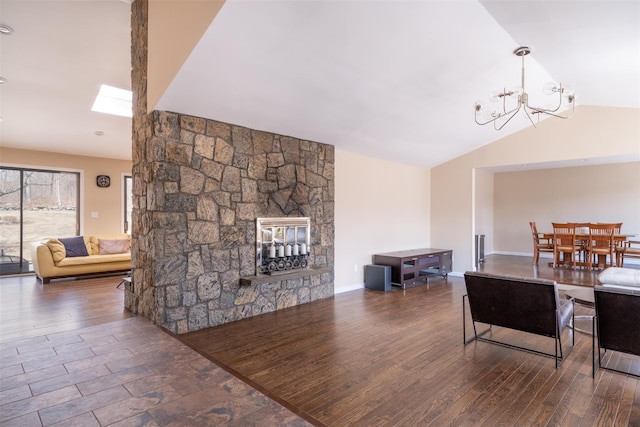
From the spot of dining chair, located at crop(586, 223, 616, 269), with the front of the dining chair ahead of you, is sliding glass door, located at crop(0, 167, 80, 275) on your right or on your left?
on your left

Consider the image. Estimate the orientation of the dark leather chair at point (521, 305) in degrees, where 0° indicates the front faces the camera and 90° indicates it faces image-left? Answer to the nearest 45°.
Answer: approximately 225°

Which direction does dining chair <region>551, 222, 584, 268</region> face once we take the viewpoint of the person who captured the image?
facing away from the viewer and to the right of the viewer

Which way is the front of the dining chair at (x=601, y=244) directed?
away from the camera

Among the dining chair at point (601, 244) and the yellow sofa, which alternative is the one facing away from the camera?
the dining chair

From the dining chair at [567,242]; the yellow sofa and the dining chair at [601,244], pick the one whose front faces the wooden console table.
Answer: the yellow sofa

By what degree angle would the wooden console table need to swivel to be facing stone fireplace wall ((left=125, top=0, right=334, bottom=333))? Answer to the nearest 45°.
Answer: approximately 90° to its right

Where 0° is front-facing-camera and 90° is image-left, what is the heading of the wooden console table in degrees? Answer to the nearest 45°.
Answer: approximately 315°

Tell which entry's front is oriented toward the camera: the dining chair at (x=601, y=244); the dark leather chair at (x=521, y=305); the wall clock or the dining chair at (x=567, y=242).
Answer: the wall clock

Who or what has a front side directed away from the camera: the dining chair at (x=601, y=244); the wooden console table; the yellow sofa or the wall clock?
the dining chair

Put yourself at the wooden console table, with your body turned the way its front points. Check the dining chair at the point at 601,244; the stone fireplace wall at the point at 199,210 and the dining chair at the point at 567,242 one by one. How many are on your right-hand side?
1

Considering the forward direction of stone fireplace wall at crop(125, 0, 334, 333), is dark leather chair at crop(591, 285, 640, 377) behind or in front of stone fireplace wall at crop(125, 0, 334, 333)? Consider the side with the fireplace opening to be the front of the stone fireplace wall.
in front

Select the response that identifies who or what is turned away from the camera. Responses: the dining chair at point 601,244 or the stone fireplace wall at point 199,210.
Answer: the dining chair

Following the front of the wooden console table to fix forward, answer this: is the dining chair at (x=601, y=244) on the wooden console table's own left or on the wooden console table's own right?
on the wooden console table's own left
